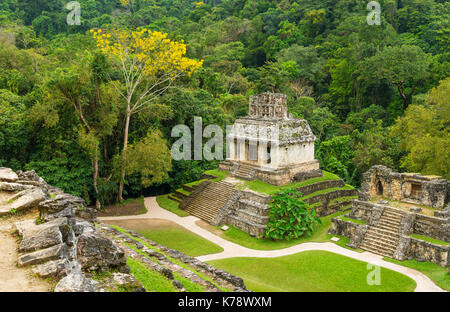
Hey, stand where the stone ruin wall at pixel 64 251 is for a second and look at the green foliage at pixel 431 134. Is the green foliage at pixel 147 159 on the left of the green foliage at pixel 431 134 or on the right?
left

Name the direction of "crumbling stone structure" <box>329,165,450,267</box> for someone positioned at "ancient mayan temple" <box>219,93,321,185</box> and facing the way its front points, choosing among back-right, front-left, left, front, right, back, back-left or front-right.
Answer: left

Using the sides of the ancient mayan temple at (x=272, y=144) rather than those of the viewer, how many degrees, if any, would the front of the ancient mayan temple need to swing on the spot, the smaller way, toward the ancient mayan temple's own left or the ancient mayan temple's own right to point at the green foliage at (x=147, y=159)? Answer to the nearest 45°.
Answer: approximately 45° to the ancient mayan temple's own right

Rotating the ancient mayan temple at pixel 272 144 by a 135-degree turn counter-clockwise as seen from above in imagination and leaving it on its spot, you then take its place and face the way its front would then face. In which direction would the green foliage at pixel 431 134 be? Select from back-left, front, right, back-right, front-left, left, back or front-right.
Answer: front

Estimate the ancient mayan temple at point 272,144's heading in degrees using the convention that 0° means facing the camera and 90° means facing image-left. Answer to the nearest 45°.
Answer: approximately 45°

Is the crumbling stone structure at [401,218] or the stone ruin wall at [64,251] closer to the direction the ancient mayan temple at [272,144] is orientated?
the stone ruin wall

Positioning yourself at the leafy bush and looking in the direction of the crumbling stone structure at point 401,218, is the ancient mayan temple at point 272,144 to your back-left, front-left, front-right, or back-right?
back-left

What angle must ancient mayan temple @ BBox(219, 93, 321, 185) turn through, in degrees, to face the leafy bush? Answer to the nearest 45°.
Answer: approximately 45° to its left
